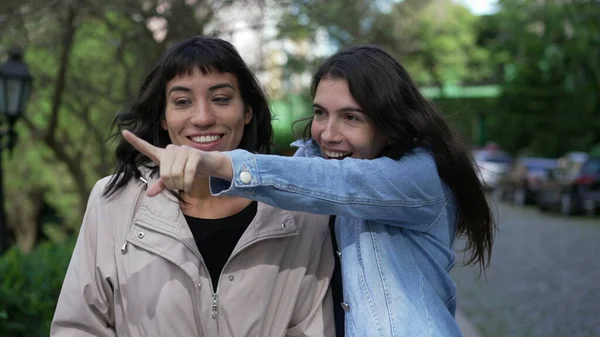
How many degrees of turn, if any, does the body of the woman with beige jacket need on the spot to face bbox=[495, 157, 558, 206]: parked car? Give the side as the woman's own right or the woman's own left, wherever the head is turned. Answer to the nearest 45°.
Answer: approximately 135° to the woman's own left

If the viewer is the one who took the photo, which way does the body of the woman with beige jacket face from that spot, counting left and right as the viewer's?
facing the viewer

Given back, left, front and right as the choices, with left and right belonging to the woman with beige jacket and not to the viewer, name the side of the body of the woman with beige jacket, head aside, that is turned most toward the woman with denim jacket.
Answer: left

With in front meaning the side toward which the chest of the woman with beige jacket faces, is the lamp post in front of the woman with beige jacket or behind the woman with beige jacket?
behind
